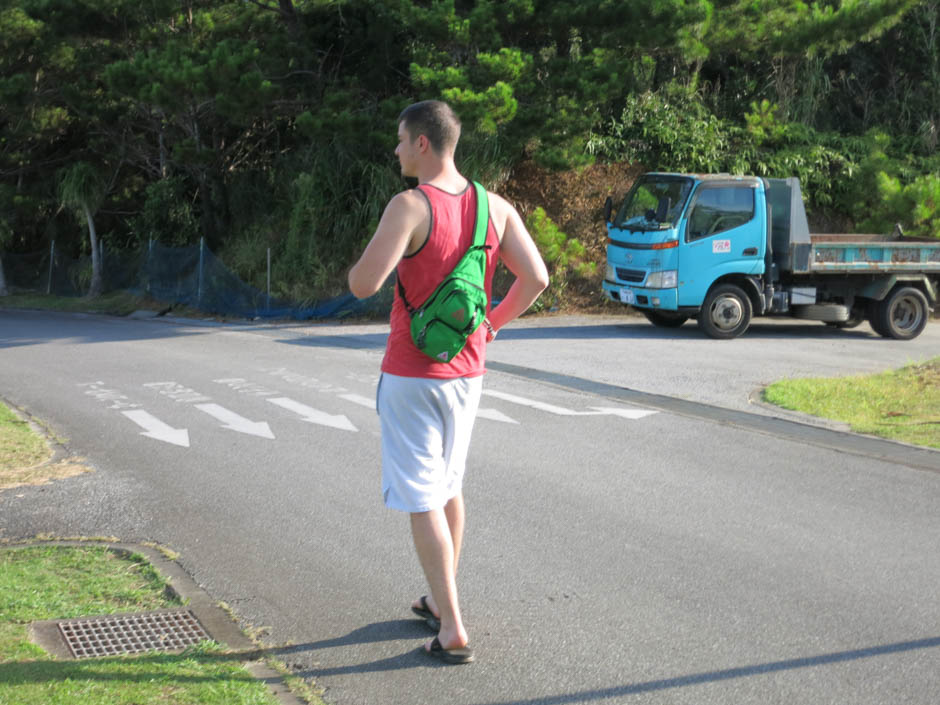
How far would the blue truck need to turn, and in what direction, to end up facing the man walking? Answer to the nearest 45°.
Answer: approximately 45° to its left

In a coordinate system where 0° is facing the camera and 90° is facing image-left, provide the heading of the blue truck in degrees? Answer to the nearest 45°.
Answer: approximately 45°

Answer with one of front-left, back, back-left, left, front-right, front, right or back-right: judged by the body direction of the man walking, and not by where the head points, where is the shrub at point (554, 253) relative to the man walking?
front-right

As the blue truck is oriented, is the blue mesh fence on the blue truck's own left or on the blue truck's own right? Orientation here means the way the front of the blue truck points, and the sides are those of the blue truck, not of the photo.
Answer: on the blue truck's own right

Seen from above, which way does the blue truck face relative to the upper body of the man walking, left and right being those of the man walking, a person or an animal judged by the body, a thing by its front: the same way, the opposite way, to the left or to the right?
to the left

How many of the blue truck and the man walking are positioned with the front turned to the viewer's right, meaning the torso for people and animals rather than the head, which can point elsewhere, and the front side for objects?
0
